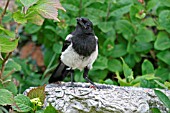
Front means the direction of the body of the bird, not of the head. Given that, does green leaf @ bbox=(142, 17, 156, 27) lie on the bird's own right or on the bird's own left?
on the bird's own left

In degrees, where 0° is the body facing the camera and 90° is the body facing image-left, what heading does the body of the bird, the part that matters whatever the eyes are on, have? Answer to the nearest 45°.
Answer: approximately 315°

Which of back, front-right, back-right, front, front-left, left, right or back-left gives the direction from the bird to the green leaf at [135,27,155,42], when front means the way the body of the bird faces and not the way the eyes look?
left

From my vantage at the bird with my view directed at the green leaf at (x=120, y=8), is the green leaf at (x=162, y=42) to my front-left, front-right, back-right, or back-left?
front-right

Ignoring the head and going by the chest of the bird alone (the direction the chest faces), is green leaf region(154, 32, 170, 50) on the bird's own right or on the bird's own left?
on the bird's own left

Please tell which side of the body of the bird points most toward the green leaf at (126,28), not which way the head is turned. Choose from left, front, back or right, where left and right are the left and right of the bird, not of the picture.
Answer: left

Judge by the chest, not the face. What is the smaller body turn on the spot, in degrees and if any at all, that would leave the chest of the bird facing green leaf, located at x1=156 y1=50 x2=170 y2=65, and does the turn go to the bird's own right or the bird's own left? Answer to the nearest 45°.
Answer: approximately 90° to the bird's own left

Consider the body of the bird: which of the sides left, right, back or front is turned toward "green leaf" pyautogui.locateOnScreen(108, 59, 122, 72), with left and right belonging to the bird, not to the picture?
left
